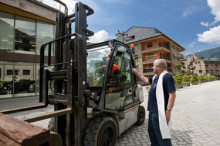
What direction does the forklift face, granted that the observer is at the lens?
facing the viewer and to the left of the viewer

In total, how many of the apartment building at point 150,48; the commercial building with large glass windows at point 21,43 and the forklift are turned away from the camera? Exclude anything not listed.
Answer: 0

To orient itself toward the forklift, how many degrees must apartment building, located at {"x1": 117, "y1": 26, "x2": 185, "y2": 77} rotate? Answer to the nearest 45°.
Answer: approximately 45° to its left

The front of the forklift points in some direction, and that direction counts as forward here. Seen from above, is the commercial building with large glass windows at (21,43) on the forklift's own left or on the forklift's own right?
on the forklift's own right

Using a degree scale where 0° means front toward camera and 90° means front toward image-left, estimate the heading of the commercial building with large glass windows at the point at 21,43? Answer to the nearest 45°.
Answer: approximately 315°

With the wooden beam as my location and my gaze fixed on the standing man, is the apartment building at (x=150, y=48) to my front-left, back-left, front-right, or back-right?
front-left

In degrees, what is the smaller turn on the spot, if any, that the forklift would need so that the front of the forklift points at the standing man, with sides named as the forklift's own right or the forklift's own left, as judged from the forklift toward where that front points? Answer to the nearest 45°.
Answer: approximately 90° to the forklift's own left

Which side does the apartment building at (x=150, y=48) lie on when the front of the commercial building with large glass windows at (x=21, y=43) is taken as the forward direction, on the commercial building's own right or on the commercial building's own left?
on the commercial building's own left

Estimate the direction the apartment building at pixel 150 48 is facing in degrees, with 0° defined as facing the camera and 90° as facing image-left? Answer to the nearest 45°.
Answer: approximately 45°

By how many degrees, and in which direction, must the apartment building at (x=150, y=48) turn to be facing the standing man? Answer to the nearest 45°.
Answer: approximately 45° to its left

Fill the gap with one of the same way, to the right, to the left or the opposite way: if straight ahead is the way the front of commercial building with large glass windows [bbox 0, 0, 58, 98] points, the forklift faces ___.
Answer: to the right

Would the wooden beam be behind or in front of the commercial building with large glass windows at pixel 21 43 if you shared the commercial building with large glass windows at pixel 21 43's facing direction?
in front
